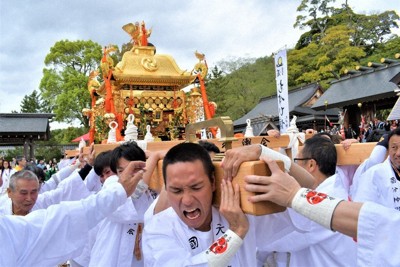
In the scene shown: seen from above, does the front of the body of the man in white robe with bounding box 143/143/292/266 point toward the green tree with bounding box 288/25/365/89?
no

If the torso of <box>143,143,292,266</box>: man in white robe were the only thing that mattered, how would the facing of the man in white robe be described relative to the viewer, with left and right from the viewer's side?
facing the viewer

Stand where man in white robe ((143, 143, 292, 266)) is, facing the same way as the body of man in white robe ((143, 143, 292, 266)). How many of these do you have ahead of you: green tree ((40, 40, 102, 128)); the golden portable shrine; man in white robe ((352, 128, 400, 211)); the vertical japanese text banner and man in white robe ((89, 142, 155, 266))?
0

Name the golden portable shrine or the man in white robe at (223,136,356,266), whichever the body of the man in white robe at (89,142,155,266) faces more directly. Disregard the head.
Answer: the man in white robe

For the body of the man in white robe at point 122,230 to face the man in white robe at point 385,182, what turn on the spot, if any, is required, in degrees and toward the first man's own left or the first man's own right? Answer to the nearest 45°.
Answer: approximately 45° to the first man's own left

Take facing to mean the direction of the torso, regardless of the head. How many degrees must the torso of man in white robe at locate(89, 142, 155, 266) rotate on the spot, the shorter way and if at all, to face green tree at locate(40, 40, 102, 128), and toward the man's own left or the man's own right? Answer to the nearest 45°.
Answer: approximately 135° to the man's own left

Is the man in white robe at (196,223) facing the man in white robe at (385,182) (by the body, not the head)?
no

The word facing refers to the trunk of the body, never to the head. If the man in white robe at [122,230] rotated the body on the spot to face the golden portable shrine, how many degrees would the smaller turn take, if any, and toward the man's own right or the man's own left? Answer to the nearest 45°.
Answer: approximately 135° to the man's own left

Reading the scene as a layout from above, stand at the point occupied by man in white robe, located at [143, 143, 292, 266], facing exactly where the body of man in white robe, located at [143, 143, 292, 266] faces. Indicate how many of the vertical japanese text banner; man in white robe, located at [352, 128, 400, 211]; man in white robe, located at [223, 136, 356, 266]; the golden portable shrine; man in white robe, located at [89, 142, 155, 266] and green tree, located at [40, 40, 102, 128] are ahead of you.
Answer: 0

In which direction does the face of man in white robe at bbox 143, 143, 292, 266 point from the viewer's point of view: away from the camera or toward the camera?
toward the camera

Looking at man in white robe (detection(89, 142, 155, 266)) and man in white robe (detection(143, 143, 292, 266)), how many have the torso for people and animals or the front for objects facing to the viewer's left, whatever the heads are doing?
0

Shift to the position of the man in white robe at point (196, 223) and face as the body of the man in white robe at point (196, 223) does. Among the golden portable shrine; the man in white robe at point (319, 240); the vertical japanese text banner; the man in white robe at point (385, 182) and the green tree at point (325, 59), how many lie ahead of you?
0

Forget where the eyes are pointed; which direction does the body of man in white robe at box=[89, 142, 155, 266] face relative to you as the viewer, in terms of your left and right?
facing the viewer and to the right of the viewer
